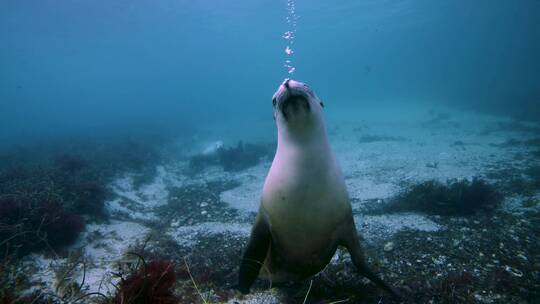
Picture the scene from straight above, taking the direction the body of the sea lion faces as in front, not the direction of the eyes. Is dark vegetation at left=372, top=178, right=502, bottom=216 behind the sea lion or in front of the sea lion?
behind

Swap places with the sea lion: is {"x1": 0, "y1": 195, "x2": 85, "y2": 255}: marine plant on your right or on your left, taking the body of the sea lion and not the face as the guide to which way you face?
on your right

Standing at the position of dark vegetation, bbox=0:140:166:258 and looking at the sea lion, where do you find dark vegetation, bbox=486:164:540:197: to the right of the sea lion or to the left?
left

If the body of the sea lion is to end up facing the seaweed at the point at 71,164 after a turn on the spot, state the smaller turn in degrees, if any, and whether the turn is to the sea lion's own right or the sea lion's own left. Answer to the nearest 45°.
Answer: approximately 135° to the sea lion's own right

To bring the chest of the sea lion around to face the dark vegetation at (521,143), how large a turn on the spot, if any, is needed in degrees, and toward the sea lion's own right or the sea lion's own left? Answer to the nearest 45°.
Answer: approximately 135° to the sea lion's own left

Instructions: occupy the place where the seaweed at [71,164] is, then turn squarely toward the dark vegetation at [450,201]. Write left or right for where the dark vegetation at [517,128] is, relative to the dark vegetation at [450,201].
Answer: left

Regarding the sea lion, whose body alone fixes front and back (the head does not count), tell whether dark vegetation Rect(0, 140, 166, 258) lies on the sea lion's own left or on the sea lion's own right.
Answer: on the sea lion's own right

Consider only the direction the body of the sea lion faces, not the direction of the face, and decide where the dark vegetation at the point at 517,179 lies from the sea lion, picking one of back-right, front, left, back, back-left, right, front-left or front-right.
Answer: back-left

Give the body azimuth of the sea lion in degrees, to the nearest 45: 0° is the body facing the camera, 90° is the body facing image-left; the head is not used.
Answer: approximately 0°
